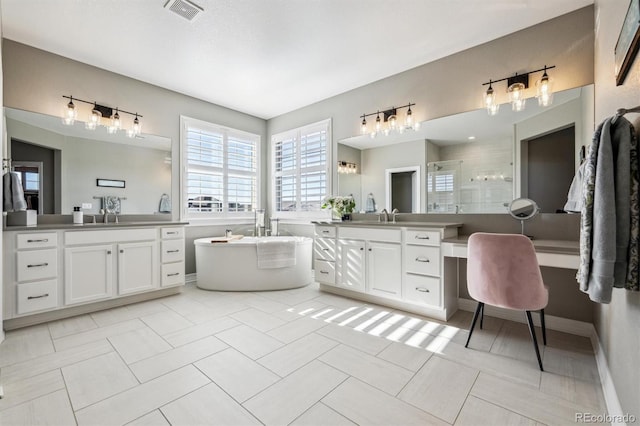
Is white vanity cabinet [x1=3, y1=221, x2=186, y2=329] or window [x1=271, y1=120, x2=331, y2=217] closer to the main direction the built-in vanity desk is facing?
the white vanity cabinet

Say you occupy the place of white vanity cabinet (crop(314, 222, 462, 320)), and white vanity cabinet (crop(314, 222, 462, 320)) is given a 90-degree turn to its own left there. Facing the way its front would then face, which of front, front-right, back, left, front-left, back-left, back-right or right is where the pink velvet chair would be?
front

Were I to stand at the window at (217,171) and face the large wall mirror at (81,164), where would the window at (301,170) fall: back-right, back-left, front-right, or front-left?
back-left

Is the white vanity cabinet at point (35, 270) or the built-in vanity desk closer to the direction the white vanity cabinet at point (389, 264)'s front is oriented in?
the white vanity cabinet

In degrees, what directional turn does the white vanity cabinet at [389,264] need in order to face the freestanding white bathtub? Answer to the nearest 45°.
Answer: approximately 45° to its right

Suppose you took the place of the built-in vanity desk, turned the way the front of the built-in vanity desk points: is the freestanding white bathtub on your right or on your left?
on your right

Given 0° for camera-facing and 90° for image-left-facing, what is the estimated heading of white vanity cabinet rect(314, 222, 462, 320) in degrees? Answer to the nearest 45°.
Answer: approximately 45°

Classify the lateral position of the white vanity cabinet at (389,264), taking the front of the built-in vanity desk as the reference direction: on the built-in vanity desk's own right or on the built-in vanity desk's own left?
on the built-in vanity desk's own right

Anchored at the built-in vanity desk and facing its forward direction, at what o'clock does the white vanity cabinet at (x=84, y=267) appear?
The white vanity cabinet is roughly at 2 o'clock from the built-in vanity desk.
